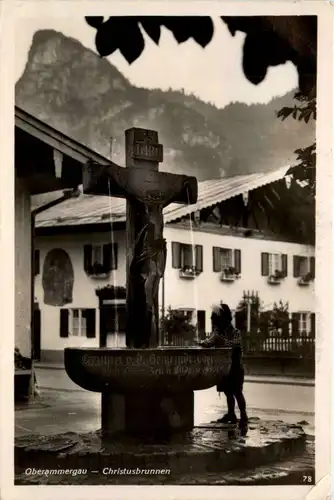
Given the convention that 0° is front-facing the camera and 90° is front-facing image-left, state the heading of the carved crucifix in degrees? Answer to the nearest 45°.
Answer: approximately 315°
